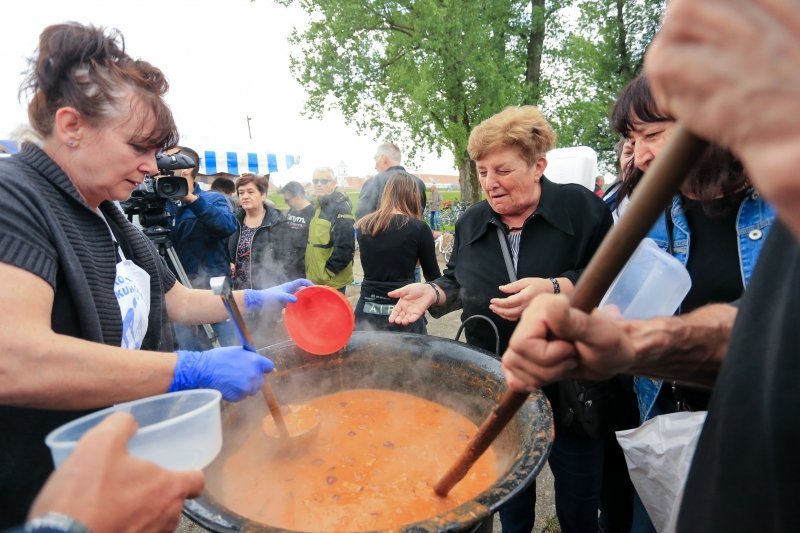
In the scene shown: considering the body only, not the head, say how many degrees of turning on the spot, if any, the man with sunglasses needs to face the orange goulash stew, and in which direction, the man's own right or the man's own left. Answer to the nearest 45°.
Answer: approximately 45° to the man's own left

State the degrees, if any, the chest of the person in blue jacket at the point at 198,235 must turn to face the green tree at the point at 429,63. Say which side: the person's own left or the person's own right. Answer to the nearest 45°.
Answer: approximately 180°

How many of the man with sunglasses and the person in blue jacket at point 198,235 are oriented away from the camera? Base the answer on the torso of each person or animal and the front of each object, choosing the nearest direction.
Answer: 0

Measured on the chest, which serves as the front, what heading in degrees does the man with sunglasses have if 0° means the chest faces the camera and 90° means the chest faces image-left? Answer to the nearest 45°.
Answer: approximately 45°

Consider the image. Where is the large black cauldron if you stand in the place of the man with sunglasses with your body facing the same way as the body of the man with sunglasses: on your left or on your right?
on your left

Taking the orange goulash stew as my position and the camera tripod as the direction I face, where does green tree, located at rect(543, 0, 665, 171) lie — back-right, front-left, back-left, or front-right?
front-right

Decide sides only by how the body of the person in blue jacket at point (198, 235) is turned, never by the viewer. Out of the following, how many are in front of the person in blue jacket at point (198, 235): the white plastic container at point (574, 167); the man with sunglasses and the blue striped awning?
0

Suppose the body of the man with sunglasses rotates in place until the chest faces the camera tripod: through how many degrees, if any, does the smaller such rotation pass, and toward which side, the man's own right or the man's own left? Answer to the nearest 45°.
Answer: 0° — they already face it

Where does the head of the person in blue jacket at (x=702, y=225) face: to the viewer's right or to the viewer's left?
to the viewer's left

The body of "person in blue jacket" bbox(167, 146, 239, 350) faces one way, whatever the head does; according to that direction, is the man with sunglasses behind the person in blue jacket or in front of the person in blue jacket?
behind

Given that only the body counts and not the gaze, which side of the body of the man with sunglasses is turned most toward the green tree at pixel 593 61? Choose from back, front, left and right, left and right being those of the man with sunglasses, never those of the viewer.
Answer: back

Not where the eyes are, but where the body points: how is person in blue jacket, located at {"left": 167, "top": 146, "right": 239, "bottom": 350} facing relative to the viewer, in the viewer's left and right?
facing the viewer and to the left of the viewer

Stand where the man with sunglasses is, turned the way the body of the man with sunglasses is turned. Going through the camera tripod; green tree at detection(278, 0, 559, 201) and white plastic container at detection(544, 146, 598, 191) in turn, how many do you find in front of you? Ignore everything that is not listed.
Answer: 1
